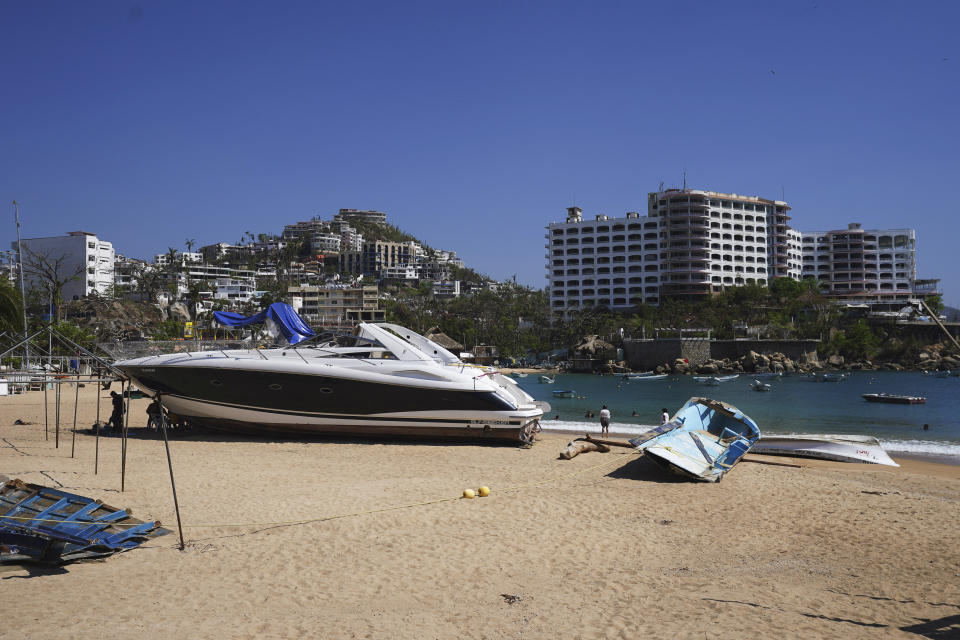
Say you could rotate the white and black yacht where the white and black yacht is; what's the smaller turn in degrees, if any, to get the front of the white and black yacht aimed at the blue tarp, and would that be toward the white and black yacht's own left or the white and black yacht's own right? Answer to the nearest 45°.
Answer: approximately 90° to the white and black yacht's own right

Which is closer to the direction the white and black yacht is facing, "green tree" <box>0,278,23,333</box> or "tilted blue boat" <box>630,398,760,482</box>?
the green tree

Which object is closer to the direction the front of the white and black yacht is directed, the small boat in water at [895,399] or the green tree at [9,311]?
the green tree

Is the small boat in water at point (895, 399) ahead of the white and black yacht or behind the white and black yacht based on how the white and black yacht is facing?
behind

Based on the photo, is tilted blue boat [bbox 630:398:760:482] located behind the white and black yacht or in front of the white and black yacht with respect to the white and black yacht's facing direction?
behind

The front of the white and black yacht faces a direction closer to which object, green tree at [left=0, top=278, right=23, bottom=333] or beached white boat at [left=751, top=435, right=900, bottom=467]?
the green tree

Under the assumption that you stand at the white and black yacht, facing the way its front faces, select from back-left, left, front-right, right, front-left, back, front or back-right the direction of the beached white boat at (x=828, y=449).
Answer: back

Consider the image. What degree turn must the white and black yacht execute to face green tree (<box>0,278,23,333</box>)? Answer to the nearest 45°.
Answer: approximately 45° to its right

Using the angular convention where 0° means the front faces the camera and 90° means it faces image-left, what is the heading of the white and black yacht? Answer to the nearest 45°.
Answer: approximately 90°

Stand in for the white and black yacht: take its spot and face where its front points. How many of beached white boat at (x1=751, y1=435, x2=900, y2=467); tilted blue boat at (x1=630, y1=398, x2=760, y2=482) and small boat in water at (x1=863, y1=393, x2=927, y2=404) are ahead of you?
0

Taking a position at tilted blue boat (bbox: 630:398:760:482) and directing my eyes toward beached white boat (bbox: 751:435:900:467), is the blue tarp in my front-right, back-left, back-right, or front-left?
back-left
